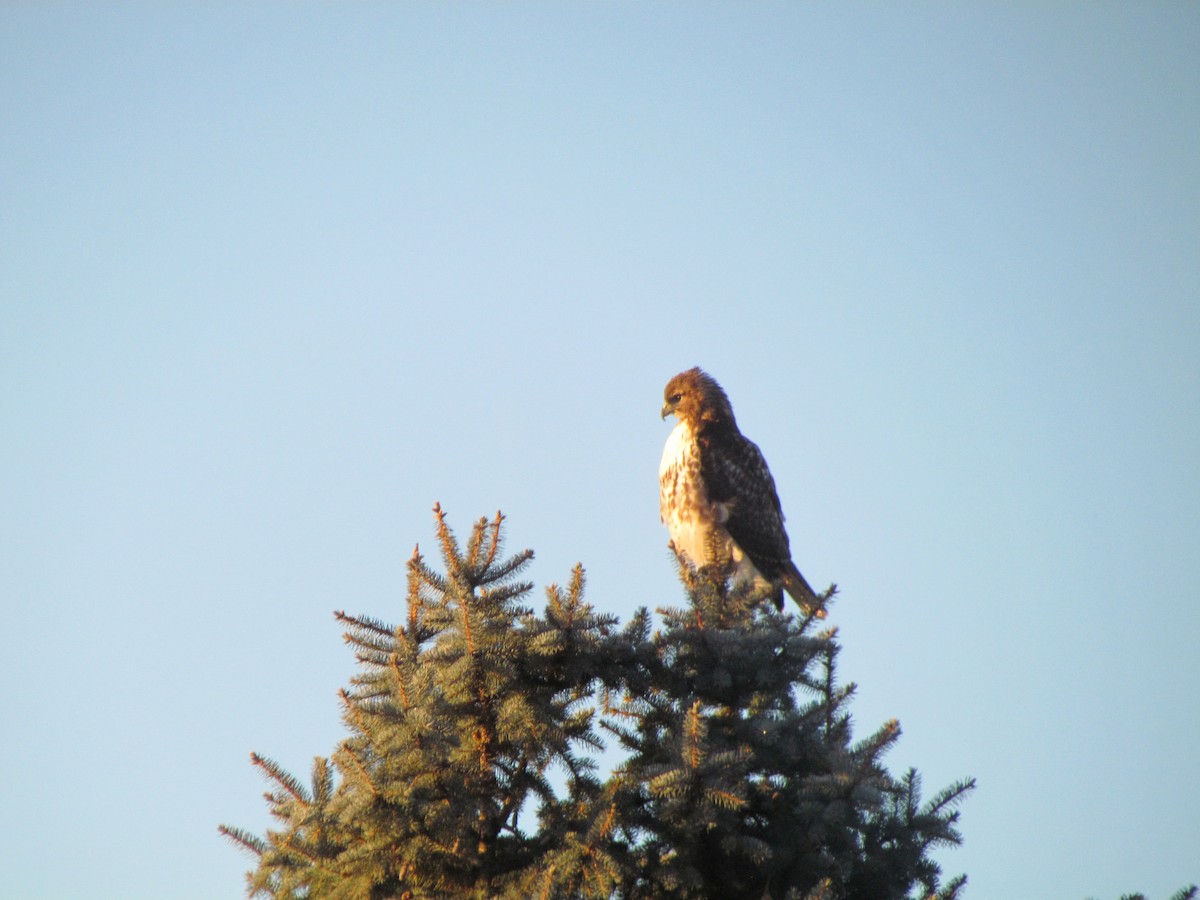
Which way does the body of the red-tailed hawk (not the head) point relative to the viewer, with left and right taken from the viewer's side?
facing to the left of the viewer
